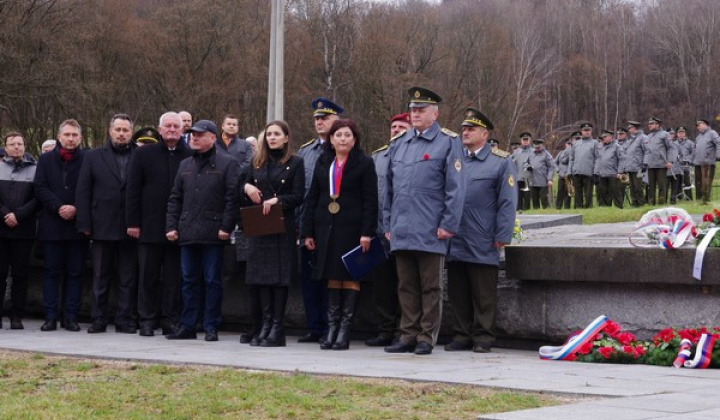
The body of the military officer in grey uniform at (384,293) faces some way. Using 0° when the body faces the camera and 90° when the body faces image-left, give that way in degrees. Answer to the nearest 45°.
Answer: approximately 45°

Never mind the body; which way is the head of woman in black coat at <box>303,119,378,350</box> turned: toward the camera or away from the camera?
toward the camera

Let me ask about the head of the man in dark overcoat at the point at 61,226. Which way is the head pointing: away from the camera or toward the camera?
toward the camera

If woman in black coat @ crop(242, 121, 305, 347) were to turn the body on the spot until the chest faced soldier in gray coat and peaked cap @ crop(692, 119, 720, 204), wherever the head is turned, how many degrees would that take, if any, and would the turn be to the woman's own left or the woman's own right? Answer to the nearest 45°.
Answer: approximately 180°

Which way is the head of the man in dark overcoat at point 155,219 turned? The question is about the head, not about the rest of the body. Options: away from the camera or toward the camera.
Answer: toward the camera

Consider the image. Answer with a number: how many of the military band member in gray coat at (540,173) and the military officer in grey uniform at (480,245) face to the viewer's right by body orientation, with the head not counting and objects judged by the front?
0

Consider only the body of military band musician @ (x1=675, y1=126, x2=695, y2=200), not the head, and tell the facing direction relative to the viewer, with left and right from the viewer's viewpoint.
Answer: facing the viewer and to the left of the viewer

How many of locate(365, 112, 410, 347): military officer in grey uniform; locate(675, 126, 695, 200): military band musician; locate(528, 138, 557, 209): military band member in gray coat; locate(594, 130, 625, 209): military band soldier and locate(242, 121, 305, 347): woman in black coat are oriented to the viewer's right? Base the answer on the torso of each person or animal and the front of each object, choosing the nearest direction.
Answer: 0

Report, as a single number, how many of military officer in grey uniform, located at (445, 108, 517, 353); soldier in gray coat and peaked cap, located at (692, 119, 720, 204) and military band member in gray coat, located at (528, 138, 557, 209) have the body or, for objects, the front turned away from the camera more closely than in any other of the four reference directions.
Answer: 0

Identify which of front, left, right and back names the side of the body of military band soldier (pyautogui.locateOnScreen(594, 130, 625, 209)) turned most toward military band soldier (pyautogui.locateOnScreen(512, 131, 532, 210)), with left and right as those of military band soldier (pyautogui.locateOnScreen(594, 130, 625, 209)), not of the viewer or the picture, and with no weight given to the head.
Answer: right

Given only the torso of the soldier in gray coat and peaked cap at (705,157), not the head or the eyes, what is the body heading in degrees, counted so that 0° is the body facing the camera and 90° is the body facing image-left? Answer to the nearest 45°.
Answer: approximately 45°

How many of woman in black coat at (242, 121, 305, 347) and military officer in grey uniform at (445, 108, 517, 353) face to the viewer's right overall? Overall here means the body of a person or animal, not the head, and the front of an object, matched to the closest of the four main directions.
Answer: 0
